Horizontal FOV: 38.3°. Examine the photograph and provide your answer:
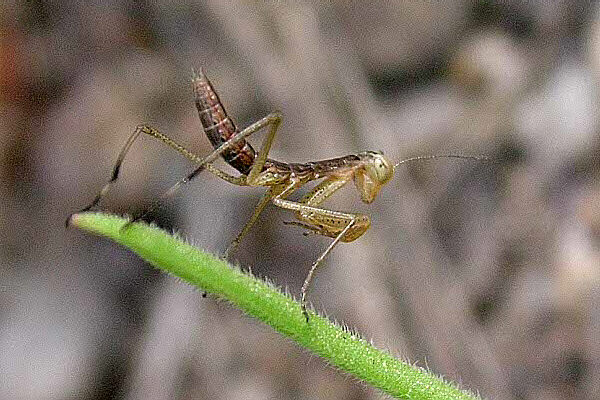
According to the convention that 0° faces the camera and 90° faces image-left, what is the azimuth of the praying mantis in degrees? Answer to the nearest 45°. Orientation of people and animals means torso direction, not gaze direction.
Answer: approximately 270°
